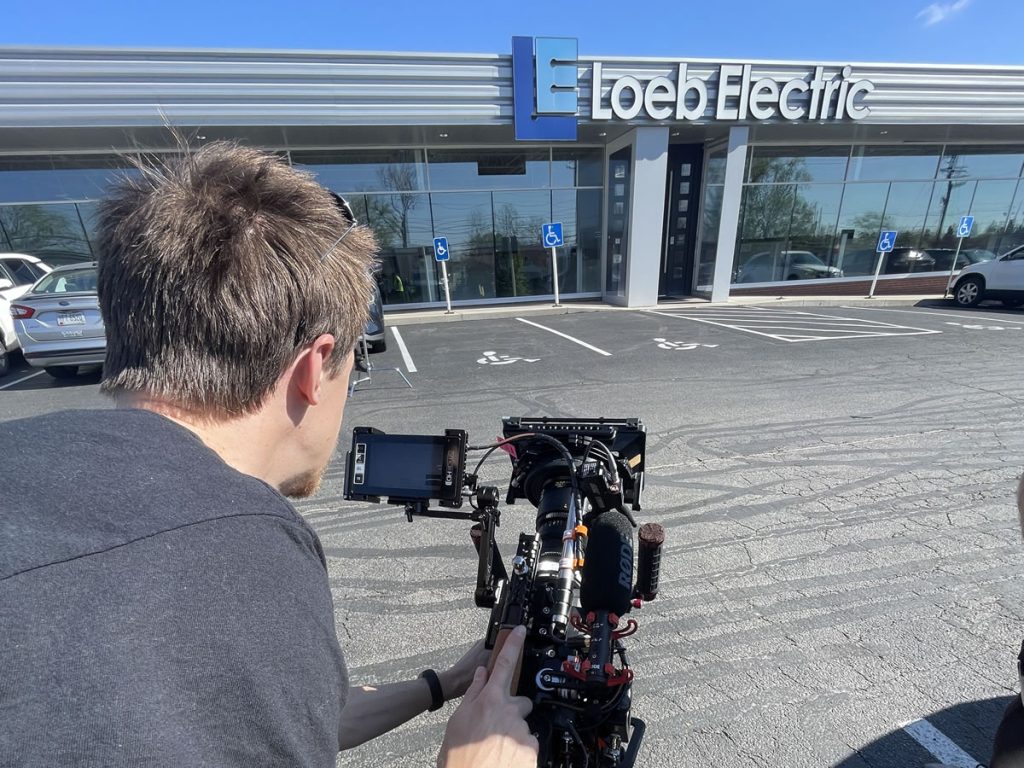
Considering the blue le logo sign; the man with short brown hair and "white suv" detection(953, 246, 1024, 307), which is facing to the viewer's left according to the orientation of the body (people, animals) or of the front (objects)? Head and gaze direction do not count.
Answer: the white suv

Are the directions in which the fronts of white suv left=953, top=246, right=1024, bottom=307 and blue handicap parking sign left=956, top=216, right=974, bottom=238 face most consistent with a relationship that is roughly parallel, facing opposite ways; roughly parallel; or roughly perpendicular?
roughly perpendicular

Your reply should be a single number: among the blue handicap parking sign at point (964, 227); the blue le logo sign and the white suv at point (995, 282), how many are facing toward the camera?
2

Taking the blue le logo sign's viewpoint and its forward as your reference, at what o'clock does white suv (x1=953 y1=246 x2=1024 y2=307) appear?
The white suv is roughly at 9 o'clock from the blue le logo sign.

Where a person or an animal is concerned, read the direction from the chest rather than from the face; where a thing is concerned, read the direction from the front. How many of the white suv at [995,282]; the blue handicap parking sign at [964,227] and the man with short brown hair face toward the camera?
1

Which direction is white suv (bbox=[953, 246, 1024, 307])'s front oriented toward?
to the viewer's left

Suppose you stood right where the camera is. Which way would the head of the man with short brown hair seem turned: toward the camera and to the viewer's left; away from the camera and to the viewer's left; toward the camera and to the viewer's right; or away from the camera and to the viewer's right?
away from the camera and to the viewer's right

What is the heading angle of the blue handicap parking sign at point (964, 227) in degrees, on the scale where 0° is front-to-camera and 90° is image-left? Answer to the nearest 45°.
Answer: approximately 0°

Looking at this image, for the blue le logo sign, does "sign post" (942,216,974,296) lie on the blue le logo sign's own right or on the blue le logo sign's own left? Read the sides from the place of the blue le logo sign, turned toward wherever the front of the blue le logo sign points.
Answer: on the blue le logo sign's own left

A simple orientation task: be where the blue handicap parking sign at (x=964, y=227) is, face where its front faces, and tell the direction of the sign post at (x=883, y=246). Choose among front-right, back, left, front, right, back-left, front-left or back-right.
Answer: front-right

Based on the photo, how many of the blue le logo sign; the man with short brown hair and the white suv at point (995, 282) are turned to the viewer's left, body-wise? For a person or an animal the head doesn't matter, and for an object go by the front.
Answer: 1
